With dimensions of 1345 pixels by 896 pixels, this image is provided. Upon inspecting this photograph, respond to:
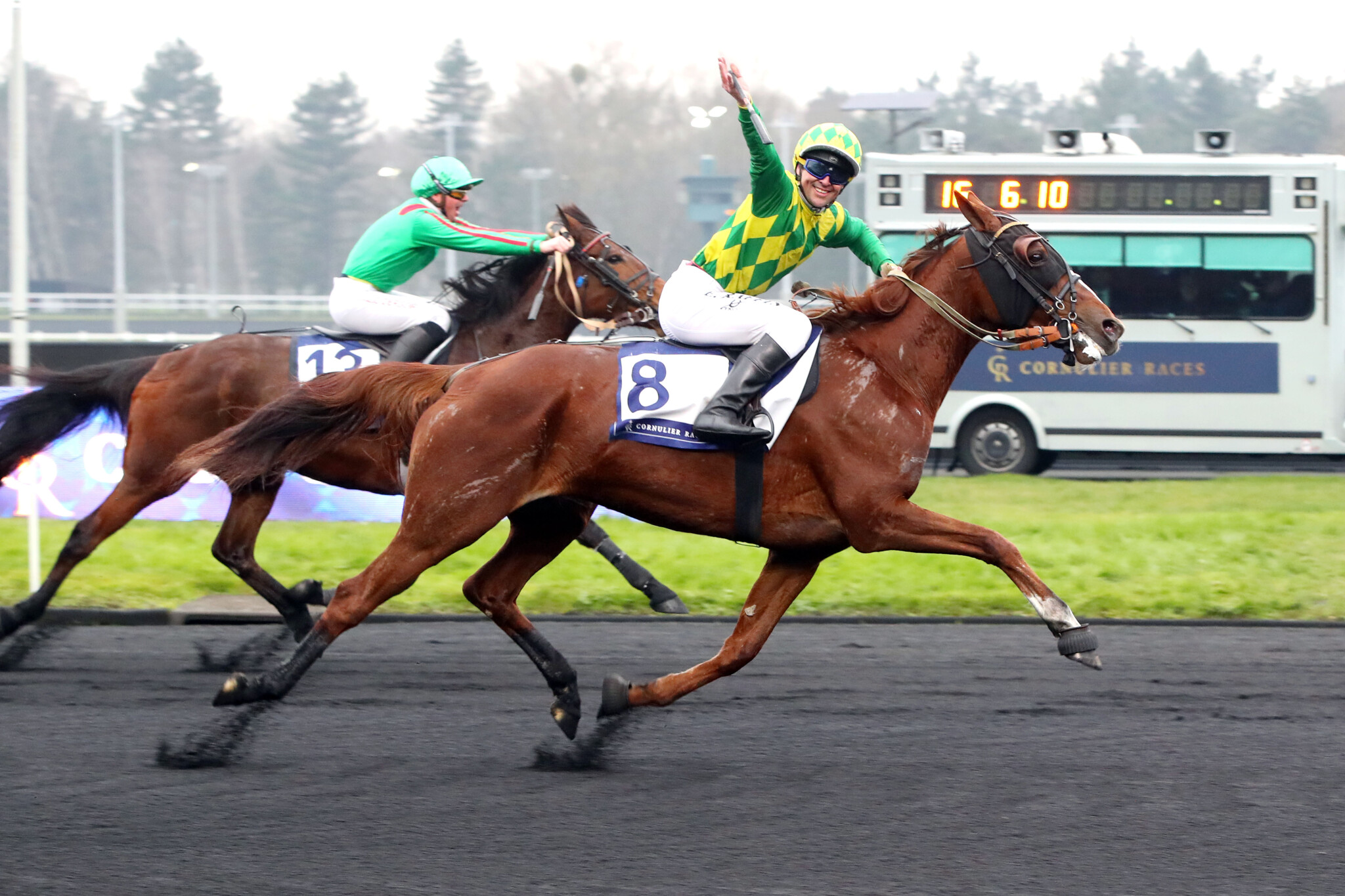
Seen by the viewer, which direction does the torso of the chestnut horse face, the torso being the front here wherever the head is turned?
to the viewer's right

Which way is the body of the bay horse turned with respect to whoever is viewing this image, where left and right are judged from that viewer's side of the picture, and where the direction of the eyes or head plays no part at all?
facing to the right of the viewer

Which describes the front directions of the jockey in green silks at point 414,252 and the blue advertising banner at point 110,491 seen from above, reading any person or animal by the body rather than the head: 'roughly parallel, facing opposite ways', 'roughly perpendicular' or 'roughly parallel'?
roughly perpendicular

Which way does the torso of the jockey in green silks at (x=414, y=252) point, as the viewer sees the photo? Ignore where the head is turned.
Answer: to the viewer's right

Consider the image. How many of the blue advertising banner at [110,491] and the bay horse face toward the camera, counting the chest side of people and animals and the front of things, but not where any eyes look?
1

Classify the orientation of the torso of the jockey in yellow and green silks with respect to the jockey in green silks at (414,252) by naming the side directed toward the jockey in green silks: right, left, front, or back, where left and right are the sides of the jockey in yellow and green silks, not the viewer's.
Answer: back

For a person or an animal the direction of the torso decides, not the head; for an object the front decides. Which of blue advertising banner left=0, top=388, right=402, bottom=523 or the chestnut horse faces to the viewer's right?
the chestnut horse

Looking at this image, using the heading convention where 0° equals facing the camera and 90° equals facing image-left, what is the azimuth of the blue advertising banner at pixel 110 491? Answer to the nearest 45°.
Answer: approximately 0°
